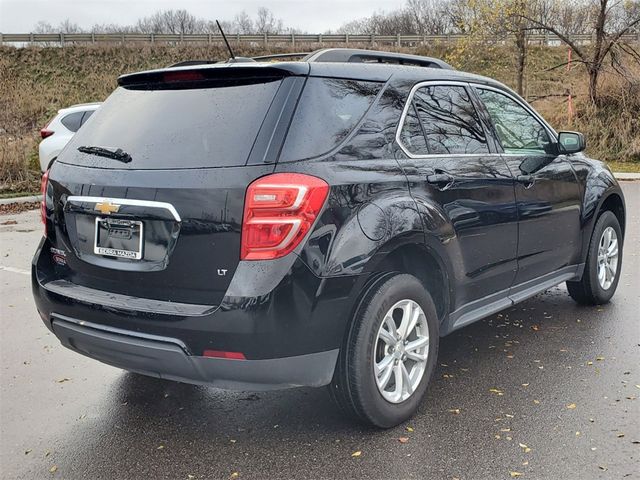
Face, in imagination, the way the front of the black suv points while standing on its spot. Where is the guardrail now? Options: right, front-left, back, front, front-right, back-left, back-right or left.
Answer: front-left

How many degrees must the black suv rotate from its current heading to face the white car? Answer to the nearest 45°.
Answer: approximately 90° to its left

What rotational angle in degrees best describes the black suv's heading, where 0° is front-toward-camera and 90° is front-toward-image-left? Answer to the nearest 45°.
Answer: approximately 225°

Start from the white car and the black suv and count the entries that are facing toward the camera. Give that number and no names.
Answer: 0

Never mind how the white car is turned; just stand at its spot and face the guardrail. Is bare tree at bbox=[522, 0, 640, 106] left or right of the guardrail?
right

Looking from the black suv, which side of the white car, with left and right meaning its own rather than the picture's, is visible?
right

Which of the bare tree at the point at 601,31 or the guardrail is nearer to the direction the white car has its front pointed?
the bare tree
